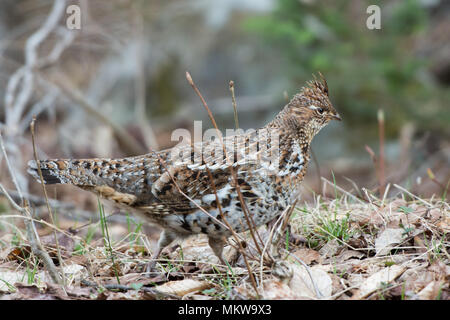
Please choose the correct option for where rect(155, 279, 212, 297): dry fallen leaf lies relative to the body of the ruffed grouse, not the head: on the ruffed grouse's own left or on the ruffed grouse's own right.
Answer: on the ruffed grouse's own right

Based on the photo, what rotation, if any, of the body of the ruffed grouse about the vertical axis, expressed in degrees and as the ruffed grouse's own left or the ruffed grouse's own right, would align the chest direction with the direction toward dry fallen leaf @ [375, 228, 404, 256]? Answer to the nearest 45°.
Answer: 0° — it already faces it

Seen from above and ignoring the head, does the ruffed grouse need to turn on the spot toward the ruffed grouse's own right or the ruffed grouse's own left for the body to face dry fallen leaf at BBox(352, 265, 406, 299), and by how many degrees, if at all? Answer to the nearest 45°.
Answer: approximately 45° to the ruffed grouse's own right

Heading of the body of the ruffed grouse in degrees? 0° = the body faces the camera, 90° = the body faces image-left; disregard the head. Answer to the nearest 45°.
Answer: approximately 270°

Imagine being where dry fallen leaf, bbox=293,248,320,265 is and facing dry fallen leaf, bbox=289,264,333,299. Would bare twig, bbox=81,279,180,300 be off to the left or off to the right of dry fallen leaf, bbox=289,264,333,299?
right

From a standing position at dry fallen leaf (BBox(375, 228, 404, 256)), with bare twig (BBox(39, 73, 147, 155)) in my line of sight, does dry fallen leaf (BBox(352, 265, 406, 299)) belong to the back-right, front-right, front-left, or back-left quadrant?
back-left

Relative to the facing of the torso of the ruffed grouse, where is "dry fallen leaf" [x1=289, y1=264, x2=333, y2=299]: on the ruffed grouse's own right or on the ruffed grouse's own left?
on the ruffed grouse's own right

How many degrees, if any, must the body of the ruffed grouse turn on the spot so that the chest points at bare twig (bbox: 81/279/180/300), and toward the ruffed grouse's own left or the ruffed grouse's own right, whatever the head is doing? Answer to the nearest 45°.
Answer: approximately 135° to the ruffed grouse's own right

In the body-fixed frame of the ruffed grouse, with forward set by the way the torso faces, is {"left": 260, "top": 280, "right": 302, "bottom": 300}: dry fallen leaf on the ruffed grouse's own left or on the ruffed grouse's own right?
on the ruffed grouse's own right

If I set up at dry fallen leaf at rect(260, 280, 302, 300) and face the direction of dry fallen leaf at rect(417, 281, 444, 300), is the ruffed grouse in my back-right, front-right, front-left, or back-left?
back-left
